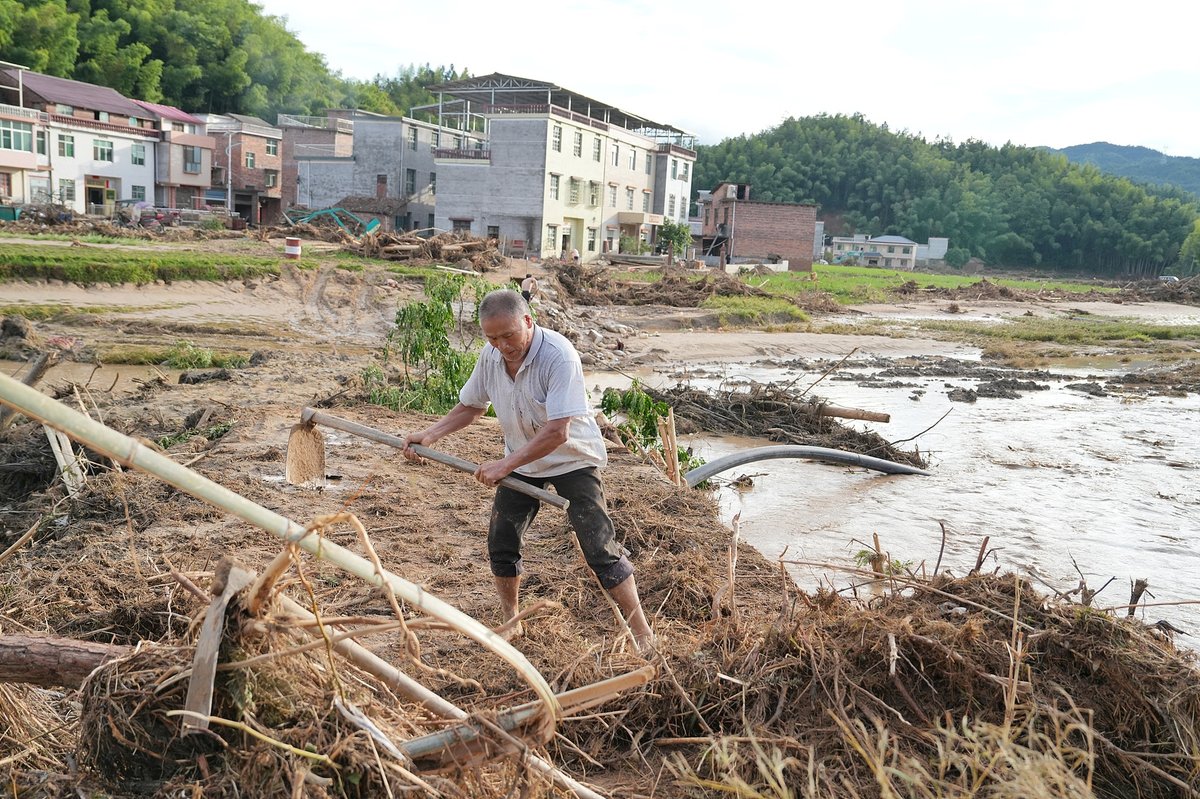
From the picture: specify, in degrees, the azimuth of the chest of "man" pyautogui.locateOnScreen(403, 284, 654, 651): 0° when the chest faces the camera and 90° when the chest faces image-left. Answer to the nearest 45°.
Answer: approximately 45°

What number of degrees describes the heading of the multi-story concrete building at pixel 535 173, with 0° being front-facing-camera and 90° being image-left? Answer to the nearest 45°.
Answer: approximately 315°

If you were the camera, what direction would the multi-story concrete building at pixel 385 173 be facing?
facing the viewer and to the right of the viewer

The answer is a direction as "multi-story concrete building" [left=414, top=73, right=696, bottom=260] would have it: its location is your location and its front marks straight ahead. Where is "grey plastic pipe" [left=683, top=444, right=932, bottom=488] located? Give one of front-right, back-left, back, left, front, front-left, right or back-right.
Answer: front-right

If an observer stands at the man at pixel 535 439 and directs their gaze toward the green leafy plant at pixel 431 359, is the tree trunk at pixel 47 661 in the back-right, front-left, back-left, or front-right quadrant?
back-left

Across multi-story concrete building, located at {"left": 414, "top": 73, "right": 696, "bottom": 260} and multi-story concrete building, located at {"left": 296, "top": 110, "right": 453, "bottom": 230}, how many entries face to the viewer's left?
0

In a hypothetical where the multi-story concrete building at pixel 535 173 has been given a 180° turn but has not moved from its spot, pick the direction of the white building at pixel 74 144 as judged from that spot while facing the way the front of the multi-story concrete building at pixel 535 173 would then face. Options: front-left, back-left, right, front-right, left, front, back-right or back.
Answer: front-left

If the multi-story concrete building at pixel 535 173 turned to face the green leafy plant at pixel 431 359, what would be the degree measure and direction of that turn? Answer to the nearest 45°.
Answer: approximately 45° to its right

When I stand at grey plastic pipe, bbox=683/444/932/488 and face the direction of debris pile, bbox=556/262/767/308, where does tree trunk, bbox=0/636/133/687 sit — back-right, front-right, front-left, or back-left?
back-left

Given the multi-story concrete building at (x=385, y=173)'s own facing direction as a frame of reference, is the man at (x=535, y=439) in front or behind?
in front

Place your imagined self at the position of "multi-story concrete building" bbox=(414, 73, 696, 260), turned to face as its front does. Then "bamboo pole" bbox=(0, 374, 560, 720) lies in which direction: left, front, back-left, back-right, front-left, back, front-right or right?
front-right

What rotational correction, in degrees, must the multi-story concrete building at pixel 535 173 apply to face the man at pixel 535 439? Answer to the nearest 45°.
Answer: approximately 45° to its right

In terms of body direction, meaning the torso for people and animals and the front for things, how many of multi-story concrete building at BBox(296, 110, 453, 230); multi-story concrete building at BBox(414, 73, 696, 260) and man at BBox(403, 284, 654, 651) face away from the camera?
0
